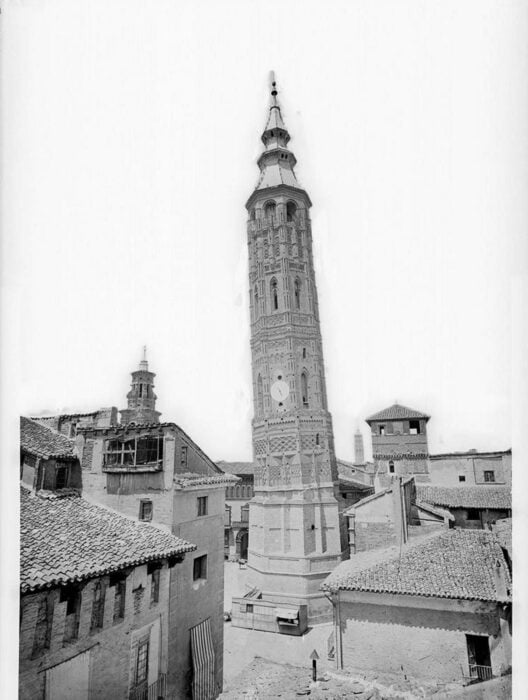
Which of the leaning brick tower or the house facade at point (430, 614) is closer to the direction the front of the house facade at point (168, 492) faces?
the house facade

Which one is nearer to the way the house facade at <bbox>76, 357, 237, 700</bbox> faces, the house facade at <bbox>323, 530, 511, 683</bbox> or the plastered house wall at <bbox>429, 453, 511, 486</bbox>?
the house facade

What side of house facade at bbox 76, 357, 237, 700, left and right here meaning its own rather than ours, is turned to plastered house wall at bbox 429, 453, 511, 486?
left

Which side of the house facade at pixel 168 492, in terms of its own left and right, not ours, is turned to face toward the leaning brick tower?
left
